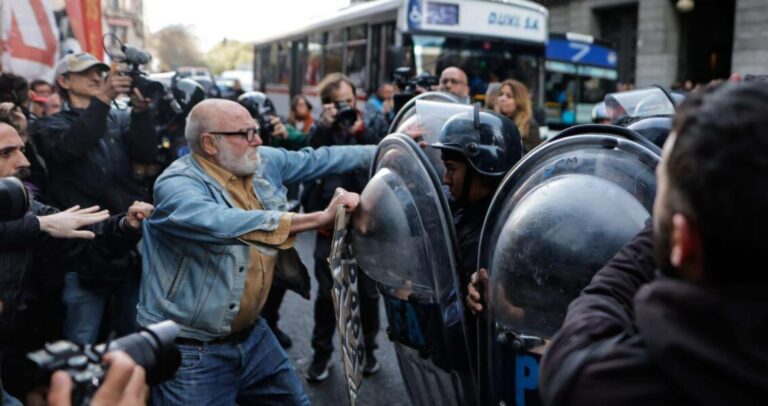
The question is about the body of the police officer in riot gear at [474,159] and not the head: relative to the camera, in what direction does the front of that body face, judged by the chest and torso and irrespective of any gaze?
to the viewer's left

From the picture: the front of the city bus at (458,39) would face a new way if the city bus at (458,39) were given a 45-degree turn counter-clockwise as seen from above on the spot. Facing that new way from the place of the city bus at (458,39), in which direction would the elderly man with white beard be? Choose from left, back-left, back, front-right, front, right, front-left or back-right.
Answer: right

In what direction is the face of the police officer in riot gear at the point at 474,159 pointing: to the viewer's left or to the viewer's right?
to the viewer's left

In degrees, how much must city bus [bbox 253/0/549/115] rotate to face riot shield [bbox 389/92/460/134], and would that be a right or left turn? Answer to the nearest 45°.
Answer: approximately 45° to its right

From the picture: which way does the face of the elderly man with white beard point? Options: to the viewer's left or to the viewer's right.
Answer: to the viewer's right

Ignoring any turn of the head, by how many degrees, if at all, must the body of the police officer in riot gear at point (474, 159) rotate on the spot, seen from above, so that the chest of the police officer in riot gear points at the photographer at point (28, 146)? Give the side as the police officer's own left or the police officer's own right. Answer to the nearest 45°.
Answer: approximately 45° to the police officer's own right

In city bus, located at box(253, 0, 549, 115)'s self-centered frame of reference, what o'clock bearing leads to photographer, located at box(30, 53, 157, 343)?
The photographer is roughly at 2 o'clock from the city bus.
